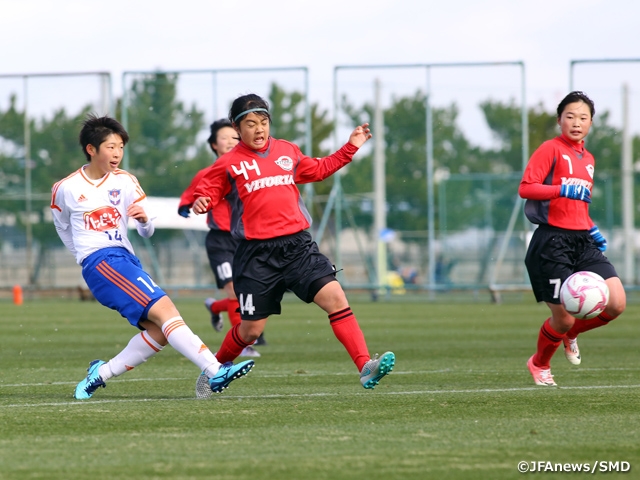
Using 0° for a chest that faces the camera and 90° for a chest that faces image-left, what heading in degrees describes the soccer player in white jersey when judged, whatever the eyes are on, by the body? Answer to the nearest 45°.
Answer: approximately 315°

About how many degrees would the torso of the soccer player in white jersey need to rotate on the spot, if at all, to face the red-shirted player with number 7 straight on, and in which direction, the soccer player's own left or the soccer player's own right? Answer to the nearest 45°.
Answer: approximately 45° to the soccer player's own left

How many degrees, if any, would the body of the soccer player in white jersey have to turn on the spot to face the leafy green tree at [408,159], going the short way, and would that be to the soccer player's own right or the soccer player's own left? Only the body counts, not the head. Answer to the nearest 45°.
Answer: approximately 135° to the soccer player's own left

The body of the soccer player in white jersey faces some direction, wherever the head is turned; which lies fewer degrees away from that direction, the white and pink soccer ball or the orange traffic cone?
the white and pink soccer ball

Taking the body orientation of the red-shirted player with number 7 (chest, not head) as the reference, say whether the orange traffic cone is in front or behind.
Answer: behind

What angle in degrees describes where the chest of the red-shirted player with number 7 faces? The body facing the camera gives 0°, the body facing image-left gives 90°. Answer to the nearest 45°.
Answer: approximately 315°

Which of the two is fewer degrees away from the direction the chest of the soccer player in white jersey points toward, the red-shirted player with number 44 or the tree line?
the red-shirted player with number 44

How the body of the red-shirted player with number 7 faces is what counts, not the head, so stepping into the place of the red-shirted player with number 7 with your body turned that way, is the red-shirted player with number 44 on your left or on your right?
on your right

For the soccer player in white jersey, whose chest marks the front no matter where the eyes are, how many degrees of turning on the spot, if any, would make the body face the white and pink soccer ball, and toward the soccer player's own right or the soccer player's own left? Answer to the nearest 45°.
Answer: approximately 45° to the soccer player's own left
